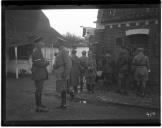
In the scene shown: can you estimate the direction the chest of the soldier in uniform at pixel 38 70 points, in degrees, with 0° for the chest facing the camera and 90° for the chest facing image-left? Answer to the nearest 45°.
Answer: approximately 270°

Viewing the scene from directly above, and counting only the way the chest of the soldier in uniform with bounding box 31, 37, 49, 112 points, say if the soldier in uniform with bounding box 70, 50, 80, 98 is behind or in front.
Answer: in front

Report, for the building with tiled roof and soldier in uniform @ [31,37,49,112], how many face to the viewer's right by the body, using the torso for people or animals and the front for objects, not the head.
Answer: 1

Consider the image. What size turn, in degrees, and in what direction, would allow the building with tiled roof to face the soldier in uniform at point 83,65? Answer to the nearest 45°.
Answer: approximately 45° to its right

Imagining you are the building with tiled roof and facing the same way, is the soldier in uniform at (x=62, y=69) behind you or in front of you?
in front

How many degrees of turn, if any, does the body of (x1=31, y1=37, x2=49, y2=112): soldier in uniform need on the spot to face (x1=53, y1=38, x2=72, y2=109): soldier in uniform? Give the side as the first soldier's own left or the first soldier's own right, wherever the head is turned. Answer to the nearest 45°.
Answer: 0° — they already face them
